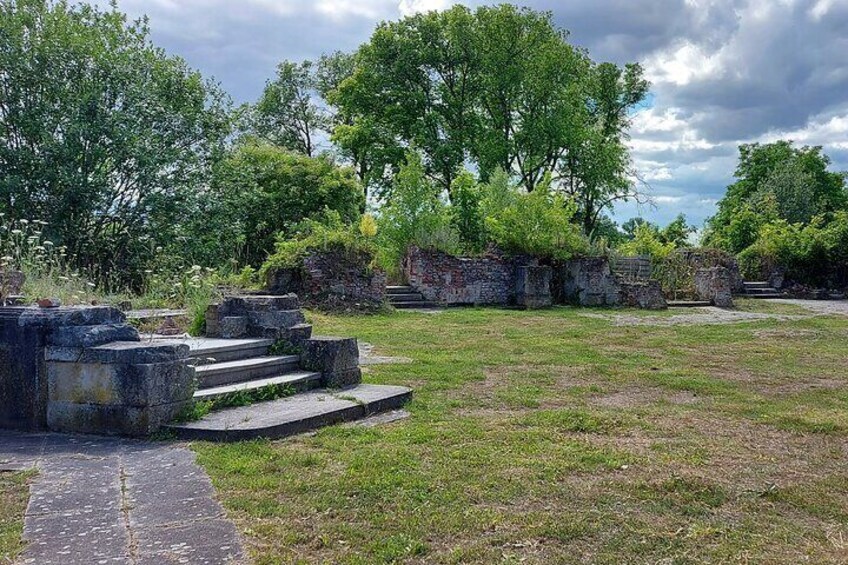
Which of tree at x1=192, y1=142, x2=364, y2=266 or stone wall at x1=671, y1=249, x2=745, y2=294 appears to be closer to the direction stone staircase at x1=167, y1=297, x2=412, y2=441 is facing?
the stone wall

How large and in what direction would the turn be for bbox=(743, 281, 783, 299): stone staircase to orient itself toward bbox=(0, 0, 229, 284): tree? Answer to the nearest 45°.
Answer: approximately 45° to its right

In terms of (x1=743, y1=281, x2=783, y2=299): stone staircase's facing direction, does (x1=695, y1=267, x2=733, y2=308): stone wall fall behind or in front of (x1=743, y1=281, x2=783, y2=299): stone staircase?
in front

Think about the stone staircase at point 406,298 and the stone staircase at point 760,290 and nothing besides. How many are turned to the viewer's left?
0

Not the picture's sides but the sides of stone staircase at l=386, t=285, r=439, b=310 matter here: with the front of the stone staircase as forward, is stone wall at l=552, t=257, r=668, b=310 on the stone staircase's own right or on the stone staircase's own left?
on the stone staircase's own left

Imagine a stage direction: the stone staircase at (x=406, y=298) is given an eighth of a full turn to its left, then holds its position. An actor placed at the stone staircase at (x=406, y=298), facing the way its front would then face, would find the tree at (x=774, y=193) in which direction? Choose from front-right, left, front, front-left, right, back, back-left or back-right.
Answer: front-left

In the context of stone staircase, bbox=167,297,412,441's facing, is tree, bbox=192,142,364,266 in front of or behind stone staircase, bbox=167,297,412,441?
behind

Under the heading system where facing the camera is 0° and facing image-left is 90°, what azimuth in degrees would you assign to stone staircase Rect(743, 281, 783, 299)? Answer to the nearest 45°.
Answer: approximately 0°

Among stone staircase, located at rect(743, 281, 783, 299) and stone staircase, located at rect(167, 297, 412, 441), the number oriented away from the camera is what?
0

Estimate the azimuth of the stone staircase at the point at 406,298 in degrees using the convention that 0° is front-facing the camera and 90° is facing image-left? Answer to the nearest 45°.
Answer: approximately 315°

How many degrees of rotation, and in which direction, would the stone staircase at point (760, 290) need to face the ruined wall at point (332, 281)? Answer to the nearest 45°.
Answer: approximately 45° to its right
